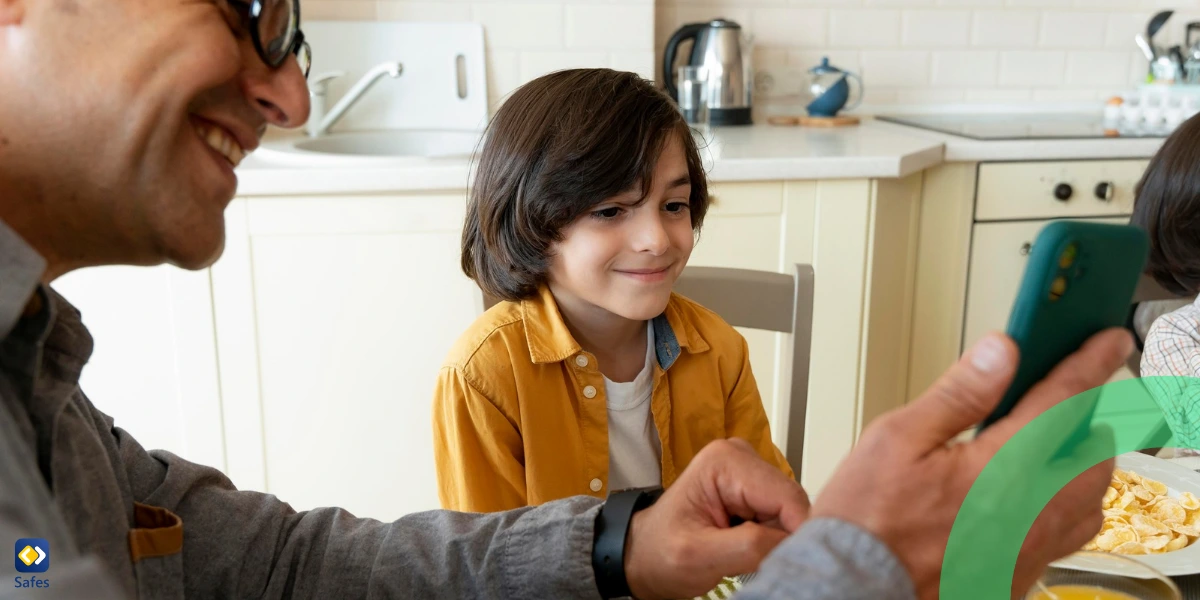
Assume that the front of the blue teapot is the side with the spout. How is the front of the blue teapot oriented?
to the viewer's left

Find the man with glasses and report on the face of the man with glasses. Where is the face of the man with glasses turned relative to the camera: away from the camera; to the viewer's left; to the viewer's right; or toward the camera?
to the viewer's right

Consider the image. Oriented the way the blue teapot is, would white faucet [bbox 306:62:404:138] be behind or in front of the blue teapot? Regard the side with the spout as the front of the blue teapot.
in front

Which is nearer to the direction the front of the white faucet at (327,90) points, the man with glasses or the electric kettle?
the electric kettle

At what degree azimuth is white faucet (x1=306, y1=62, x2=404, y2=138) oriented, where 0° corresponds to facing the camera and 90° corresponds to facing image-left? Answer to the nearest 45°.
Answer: approximately 270°
